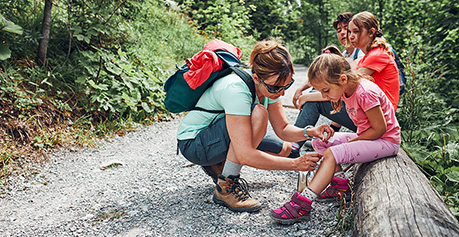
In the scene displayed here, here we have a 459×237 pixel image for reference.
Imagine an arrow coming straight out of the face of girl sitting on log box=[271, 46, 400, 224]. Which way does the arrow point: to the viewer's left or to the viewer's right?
to the viewer's left

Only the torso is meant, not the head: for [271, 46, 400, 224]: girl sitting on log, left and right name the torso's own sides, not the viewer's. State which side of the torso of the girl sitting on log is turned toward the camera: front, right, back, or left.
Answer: left

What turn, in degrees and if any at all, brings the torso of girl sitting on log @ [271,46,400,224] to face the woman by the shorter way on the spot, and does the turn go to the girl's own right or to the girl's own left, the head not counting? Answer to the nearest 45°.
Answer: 0° — they already face them
